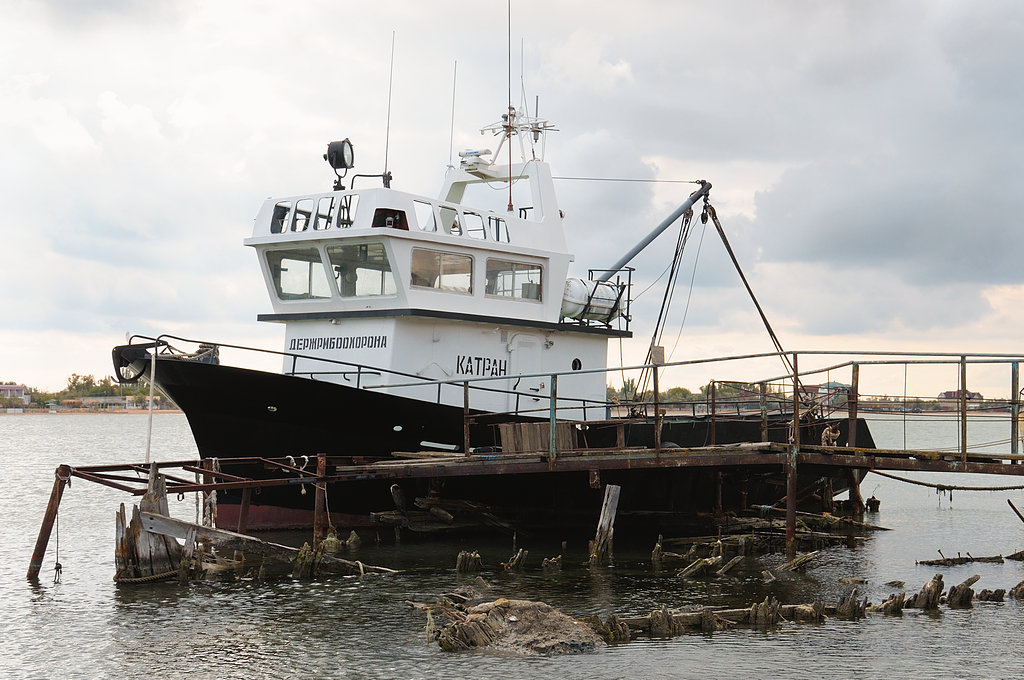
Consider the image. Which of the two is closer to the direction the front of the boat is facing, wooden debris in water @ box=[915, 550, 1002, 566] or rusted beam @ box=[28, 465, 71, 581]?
the rusted beam

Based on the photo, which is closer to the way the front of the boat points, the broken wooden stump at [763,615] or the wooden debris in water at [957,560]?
the broken wooden stump

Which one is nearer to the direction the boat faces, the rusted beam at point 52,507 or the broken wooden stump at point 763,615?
the rusted beam

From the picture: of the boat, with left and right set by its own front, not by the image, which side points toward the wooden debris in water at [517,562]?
left

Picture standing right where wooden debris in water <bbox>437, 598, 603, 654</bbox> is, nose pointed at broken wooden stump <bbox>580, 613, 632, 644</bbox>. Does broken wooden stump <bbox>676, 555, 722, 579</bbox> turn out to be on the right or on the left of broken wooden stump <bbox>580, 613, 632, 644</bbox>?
left

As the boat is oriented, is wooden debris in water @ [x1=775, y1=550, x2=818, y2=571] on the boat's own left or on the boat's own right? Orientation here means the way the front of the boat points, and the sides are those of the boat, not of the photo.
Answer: on the boat's own left

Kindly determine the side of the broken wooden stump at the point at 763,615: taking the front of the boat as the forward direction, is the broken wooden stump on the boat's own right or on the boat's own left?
on the boat's own left

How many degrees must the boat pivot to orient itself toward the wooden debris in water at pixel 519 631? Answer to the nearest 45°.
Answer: approximately 45° to its left

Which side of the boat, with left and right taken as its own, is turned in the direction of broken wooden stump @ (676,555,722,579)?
left

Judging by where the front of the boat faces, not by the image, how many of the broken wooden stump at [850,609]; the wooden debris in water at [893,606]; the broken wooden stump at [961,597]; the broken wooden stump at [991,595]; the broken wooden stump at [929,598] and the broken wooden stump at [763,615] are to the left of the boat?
6

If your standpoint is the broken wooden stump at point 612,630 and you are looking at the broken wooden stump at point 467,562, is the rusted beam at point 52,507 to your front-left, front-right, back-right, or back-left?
front-left

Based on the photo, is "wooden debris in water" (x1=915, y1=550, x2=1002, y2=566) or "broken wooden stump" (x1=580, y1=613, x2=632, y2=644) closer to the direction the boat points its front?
the broken wooden stump

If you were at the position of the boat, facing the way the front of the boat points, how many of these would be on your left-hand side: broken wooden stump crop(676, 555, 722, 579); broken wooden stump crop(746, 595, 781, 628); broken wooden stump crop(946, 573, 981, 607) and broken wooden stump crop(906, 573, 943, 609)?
4

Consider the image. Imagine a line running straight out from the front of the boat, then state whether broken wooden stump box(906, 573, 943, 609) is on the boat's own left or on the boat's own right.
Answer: on the boat's own left

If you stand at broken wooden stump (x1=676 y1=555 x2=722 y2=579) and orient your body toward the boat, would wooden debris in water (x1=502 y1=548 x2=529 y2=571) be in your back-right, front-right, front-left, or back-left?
front-left

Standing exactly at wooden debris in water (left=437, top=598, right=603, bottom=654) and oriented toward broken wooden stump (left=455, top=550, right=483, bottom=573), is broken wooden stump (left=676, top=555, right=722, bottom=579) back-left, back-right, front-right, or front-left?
front-right

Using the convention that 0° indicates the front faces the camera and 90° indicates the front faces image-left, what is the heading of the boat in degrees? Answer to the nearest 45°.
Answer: approximately 45°
